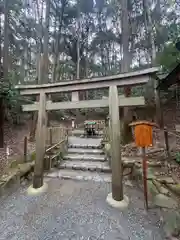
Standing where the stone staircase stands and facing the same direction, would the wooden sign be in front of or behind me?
in front

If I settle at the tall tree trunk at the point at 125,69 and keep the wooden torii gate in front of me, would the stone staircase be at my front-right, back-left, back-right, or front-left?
front-right

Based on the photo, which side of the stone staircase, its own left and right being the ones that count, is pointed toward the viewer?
front
